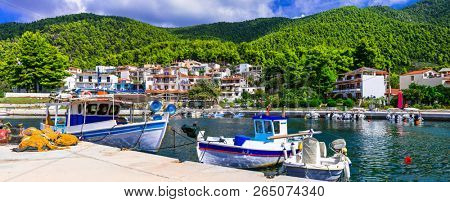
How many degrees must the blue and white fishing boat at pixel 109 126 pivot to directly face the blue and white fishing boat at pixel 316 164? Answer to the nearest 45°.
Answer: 0° — it already faces it

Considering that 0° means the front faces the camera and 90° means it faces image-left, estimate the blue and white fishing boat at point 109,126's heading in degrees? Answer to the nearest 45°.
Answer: approximately 315°

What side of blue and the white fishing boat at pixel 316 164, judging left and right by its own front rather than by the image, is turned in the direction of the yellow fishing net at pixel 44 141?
front

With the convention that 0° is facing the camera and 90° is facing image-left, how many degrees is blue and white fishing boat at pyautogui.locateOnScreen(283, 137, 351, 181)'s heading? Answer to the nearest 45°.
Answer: approximately 90°

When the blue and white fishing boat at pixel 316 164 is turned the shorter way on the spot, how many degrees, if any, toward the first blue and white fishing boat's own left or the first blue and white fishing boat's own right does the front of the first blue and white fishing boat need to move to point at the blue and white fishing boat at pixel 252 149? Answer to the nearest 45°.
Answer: approximately 45° to the first blue and white fishing boat's own right

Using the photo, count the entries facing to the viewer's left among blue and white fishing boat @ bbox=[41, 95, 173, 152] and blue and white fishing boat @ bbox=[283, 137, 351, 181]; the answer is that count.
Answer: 1

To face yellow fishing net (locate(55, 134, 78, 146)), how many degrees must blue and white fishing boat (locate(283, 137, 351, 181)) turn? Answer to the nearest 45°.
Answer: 0° — it already faces it

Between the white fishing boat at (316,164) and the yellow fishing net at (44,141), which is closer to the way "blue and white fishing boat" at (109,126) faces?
the white fishing boat
